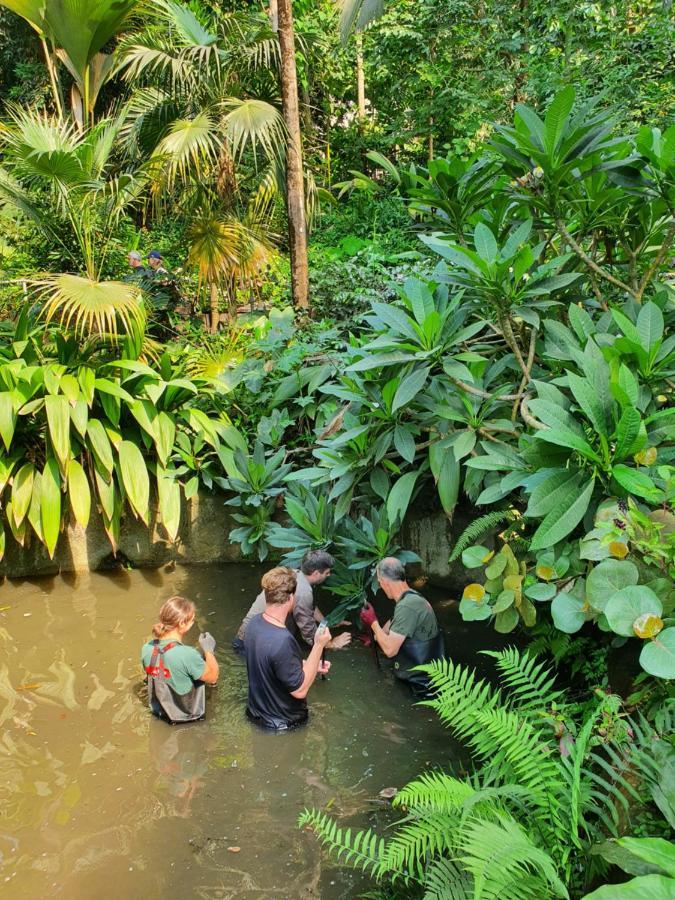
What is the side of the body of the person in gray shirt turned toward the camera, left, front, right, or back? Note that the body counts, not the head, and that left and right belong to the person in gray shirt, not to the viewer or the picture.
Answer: right

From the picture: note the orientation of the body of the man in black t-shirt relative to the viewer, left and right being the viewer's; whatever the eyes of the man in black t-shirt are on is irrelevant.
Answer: facing away from the viewer and to the right of the viewer

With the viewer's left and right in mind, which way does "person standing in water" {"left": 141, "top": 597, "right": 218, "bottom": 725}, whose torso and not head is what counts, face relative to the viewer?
facing away from the viewer and to the right of the viewer

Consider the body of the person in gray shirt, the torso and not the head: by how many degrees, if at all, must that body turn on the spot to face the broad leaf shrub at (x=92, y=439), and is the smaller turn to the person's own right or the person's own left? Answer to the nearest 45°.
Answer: approximately 135° to the person's own left

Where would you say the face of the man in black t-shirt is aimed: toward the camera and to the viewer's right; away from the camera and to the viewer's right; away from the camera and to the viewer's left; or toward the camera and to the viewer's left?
away from the camera and to the viewer's right

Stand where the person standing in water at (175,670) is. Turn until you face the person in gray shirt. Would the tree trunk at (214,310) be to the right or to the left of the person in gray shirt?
left

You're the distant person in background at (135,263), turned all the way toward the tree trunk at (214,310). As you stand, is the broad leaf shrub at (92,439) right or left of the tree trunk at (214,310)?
right

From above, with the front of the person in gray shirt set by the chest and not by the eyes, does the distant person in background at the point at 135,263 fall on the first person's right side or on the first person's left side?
on the first person's left side

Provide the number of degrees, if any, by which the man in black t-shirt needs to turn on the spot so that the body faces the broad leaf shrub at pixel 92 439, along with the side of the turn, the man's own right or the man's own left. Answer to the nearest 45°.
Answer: approximately 90° to the man's own left
